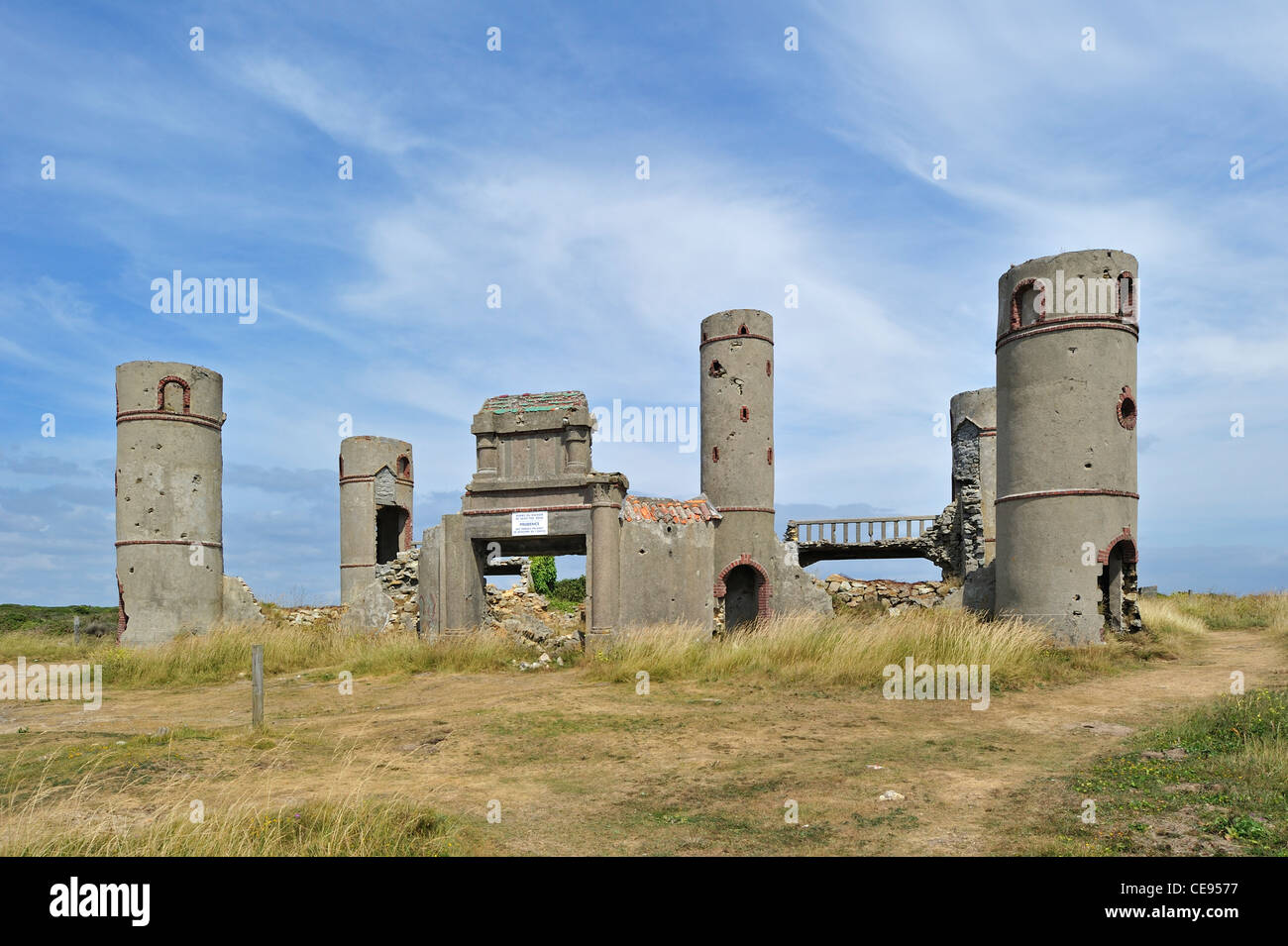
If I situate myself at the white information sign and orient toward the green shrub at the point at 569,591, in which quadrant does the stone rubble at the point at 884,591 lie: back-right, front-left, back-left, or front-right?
front-right

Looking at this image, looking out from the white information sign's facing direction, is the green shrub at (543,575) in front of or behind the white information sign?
behind

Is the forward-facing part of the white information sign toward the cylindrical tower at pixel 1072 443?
no

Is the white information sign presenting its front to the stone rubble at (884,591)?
no

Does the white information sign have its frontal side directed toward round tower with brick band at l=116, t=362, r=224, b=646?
no

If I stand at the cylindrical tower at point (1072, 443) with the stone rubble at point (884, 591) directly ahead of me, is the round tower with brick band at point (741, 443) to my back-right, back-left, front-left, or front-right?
front-left

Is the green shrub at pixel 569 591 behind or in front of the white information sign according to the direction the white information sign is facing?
behind

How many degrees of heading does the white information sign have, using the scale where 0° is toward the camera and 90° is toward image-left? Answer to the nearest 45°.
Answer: approximately 0°
